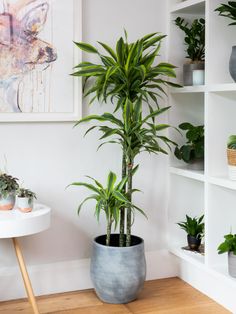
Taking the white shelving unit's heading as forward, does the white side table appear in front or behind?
in front

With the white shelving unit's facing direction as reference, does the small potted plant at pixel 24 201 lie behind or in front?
in front

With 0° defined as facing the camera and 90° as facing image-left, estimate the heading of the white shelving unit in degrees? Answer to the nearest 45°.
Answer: approximately 45°
